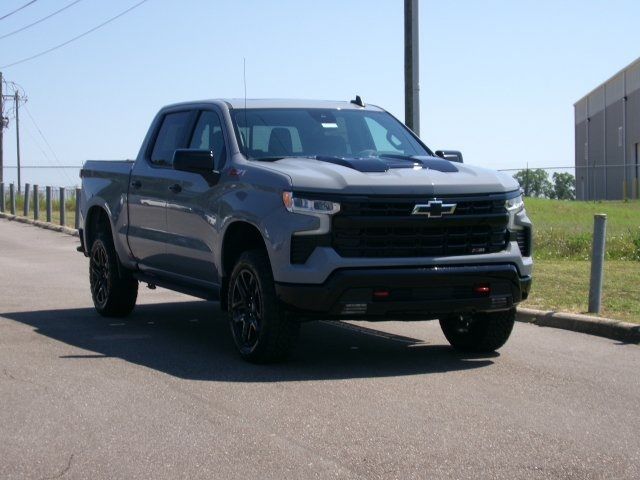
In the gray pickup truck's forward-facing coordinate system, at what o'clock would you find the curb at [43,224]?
The curb is roughly at 7 o'clock from the gray pickup truck.

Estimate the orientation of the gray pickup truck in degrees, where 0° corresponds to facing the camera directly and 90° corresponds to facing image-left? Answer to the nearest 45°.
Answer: approximately 315°

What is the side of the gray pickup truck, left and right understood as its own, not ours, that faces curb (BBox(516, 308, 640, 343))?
left

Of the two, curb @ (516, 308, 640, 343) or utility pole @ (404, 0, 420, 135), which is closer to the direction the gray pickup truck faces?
the curb

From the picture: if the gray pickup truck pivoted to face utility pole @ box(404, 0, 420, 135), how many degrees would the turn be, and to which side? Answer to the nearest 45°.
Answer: approximately 135° to its left
